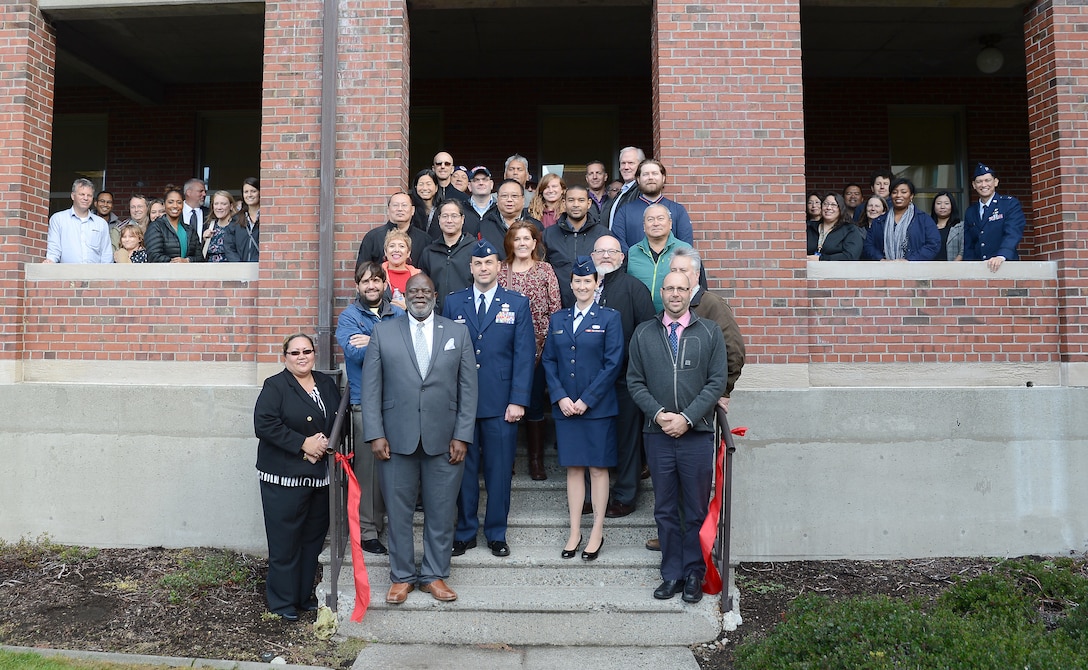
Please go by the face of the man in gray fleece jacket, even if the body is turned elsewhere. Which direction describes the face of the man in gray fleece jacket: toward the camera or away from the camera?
toward the camera

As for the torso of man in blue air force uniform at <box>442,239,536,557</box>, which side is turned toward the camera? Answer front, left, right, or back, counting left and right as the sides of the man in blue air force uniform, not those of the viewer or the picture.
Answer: front

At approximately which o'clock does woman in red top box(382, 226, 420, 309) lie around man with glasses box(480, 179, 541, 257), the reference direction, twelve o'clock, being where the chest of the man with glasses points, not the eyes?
The woman in red top is roughly at 2 o'clock from the man with glasses.

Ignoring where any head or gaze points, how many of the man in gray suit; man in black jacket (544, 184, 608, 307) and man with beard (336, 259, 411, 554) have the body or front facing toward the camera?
3

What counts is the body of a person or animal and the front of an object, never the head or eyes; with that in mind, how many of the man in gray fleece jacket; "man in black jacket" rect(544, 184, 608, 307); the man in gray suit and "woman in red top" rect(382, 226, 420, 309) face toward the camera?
4

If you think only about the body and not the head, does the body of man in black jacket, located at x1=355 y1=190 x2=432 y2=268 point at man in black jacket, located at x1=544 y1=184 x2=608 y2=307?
no

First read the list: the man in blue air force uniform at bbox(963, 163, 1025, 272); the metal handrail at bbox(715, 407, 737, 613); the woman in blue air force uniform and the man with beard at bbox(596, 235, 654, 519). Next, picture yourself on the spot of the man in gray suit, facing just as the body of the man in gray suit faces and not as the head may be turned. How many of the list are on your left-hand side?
4

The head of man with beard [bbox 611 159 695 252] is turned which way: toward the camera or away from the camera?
toward the camera

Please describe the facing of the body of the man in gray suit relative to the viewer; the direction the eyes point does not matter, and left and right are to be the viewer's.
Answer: facing the viewer

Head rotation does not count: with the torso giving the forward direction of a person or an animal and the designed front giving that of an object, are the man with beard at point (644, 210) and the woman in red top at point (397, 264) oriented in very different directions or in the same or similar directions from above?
same or similar directions

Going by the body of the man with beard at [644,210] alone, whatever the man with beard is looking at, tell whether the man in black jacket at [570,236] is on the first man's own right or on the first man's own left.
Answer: on the first man's own right

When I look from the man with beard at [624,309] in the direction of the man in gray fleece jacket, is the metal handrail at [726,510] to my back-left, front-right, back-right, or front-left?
front-left

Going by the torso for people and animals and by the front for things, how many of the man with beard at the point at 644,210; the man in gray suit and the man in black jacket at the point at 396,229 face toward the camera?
3

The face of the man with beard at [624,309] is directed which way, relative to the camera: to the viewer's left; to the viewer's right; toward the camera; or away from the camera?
toward the camera

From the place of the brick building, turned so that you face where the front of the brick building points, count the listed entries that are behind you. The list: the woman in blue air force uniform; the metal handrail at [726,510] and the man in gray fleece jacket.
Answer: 0

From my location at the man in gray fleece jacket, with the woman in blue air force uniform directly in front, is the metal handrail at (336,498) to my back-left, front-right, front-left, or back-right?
front-left

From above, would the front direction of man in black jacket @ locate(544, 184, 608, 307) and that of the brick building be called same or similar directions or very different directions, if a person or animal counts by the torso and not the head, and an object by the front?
same or similar directions

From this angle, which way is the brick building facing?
toward the camera
